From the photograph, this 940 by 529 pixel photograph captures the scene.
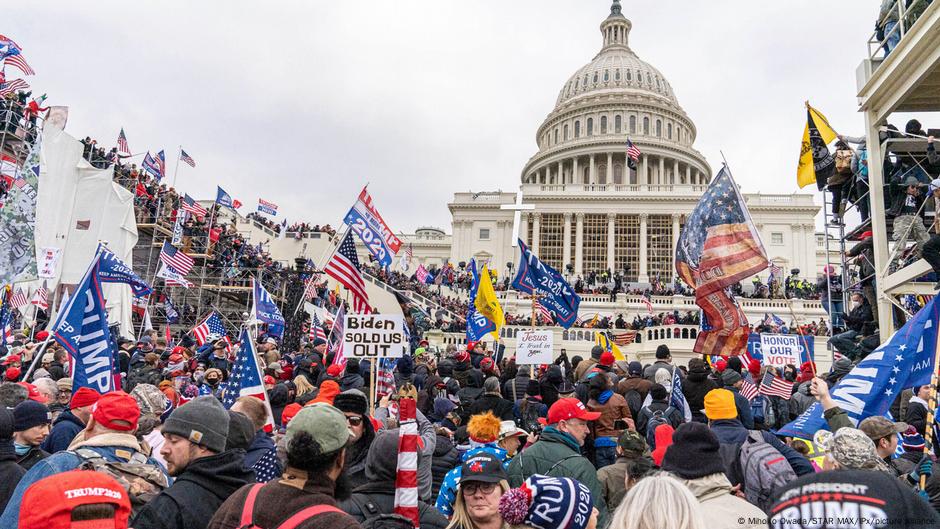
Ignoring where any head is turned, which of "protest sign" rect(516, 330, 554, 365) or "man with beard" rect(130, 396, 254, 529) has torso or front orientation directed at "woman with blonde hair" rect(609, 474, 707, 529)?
the protest sign

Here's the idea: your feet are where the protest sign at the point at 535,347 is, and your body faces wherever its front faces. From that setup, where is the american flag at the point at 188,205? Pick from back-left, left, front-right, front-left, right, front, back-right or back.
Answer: back-right

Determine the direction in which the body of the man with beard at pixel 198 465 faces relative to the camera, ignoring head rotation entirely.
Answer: to the viewer's left

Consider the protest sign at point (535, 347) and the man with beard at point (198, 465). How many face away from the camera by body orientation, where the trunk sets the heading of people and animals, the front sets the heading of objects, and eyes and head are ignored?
0

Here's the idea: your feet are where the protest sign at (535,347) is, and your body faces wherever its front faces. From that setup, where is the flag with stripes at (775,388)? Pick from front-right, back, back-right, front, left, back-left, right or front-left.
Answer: front-left

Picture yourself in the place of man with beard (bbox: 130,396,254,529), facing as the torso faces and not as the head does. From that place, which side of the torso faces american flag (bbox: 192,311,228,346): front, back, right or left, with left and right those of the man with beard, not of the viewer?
right

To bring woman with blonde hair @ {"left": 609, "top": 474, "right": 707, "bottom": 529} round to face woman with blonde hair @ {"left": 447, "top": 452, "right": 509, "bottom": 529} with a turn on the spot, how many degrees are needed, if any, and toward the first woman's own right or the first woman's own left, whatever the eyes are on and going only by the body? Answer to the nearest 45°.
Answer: approximately 45° to the first woman's own left

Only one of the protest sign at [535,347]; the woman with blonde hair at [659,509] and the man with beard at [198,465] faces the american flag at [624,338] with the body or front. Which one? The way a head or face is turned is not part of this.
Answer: the woman with blonde hair

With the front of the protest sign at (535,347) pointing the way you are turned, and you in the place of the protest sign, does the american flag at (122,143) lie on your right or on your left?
on your right

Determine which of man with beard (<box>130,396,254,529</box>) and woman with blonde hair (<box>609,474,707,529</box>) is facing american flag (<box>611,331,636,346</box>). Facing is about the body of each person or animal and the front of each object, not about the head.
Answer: the woman with blonde hair

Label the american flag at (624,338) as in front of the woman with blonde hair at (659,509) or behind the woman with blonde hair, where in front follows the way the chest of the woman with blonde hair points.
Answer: in front

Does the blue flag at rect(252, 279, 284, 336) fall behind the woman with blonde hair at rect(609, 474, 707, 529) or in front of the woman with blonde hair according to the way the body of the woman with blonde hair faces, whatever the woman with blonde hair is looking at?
in front

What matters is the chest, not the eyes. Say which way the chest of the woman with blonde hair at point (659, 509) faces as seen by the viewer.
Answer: away from the camera

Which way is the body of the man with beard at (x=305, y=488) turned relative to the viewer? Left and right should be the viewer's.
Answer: facing away from the viewer and to the right of the viewer
